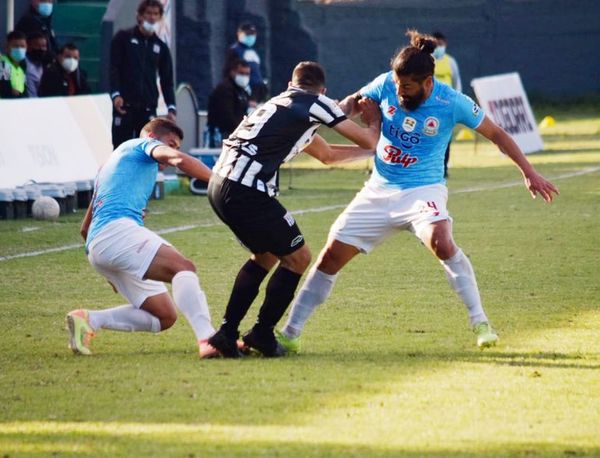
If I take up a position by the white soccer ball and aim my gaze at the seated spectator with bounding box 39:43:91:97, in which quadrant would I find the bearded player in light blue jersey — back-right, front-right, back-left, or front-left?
back-right

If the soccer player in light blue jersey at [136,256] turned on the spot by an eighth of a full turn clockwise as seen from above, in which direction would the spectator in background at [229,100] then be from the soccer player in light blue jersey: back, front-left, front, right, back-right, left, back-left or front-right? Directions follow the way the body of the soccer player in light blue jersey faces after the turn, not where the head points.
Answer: back-left

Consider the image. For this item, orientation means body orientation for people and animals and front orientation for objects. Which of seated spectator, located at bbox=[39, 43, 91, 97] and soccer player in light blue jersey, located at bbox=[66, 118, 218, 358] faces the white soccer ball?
the seated spectator

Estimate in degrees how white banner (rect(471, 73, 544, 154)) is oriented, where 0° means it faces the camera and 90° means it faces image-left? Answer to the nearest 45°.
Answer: approximately 0°

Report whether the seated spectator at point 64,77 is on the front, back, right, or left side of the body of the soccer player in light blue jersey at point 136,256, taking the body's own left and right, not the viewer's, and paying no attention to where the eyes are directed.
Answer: left

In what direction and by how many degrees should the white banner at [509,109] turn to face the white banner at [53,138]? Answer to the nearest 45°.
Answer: approximately 45° to its right

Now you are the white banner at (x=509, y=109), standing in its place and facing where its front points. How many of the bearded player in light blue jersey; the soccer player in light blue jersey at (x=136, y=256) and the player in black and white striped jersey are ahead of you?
3

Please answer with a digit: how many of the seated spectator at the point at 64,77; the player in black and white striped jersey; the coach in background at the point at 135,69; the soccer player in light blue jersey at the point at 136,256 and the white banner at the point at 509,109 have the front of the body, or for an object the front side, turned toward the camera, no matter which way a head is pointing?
3

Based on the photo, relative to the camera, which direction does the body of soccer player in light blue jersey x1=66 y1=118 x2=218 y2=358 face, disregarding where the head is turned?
to the viewer's right
